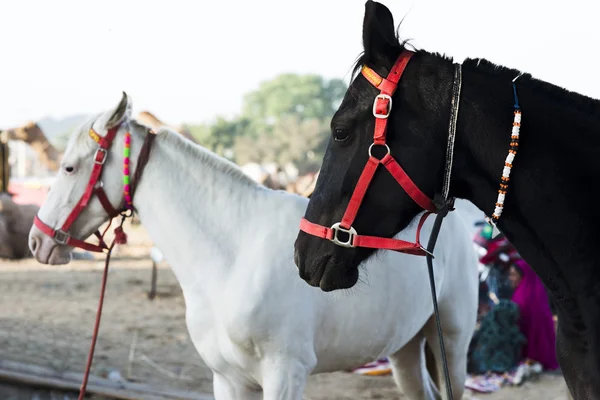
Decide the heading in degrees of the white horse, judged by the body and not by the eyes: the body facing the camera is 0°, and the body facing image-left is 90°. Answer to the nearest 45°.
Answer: approximately 45°

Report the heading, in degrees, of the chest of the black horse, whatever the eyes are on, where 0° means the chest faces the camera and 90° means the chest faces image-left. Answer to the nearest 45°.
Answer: approximately 90°
